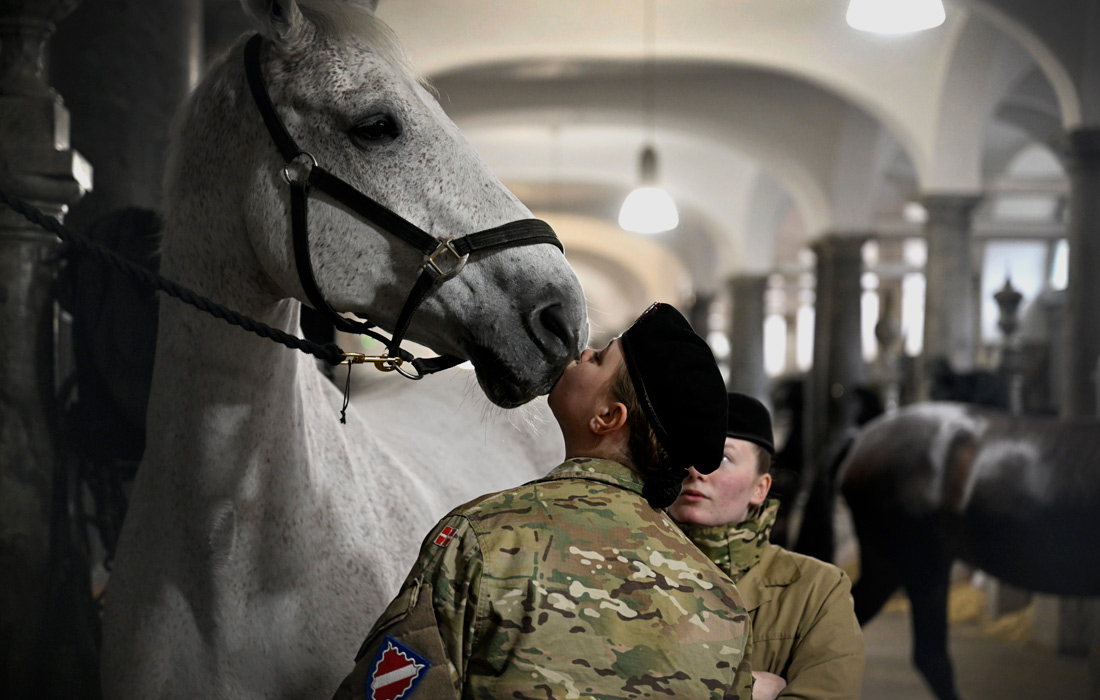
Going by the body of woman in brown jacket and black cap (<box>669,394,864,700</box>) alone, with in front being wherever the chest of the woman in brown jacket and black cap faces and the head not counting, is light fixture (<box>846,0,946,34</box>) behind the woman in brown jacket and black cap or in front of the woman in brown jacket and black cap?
behind

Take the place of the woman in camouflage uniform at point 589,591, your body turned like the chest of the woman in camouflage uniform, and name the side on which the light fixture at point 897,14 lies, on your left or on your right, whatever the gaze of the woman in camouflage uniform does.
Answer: on your right

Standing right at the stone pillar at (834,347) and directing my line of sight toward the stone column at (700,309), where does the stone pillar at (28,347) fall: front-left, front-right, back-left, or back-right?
back-left

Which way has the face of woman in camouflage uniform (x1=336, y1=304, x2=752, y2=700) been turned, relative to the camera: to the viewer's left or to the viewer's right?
to the viewer's left

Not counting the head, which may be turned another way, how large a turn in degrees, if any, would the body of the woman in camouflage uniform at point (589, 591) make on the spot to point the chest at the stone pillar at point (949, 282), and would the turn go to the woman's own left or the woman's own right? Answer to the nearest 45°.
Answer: approximately 90° to the woman's own right

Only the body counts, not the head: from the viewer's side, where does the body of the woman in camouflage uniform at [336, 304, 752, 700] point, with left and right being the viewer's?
facing away from the viewer and to the left of the viewer

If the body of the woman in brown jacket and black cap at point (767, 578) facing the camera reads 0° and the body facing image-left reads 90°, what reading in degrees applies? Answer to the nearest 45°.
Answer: approximately 45°

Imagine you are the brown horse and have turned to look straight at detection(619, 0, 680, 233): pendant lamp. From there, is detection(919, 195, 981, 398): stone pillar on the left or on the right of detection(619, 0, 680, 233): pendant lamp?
right

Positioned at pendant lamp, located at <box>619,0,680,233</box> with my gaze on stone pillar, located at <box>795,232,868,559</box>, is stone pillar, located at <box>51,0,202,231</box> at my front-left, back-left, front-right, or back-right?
back-right
